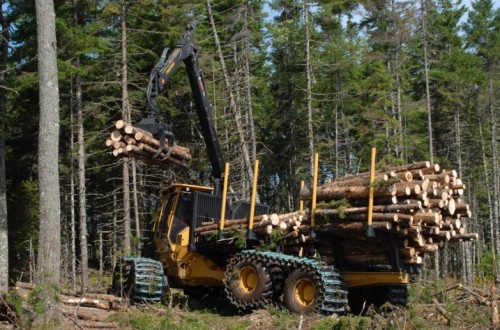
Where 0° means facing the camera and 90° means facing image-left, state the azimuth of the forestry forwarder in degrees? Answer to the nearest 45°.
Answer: approximately 135°

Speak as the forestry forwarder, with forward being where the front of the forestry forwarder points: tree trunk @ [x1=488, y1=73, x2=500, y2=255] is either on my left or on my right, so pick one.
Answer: on my right

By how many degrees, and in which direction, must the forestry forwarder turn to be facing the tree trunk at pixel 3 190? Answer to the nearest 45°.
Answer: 0° — it already faces it

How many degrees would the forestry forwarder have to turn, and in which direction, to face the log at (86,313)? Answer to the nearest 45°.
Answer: approximately 90° to its left

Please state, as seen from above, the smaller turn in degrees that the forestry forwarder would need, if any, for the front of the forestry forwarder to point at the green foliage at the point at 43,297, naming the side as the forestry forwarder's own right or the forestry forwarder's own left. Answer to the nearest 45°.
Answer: approximately 90° to the forestry forwarder's own left
